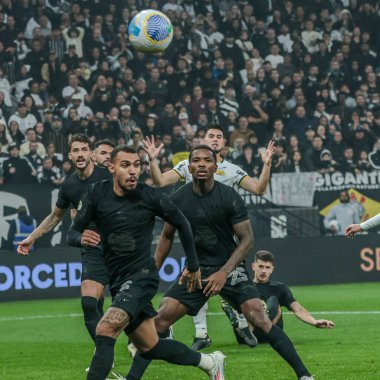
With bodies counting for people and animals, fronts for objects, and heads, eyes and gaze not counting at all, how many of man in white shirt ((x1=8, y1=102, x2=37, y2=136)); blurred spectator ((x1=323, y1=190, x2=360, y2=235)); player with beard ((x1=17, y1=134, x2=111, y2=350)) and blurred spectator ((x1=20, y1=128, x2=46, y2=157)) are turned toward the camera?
4

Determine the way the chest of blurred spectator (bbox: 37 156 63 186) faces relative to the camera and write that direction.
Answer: toward the camera

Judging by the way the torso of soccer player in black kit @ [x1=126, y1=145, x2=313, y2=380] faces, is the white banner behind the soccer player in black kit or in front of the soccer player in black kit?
behind

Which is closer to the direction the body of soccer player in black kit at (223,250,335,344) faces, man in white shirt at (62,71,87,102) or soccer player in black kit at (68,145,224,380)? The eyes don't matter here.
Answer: the soccer player in black kit

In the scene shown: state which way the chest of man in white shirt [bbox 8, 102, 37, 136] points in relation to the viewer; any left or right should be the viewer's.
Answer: facing the viewer

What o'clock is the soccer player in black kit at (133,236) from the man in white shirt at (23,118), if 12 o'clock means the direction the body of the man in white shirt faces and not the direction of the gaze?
The soccer player in black kit is roughly at 12 o'clock from the man in white shirt.

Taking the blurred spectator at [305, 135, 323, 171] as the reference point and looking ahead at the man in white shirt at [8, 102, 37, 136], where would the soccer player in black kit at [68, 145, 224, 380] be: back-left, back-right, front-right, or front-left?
front-left

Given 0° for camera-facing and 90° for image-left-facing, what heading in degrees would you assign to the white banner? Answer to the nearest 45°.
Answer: approximately 0°

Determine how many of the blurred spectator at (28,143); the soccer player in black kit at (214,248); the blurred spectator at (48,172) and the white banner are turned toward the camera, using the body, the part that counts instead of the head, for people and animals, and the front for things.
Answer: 4

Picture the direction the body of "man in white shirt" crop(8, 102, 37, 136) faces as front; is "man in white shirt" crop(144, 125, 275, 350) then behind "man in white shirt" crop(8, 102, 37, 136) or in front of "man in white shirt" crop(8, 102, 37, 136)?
in front

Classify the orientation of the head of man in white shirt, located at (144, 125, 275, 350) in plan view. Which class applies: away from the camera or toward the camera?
toward the camera

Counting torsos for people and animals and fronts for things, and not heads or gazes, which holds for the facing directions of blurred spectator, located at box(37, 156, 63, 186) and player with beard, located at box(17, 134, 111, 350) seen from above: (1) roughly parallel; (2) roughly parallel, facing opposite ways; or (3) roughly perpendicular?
roughly parallel

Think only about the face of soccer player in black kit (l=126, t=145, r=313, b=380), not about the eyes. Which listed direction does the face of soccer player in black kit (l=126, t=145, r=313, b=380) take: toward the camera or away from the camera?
toward the camera

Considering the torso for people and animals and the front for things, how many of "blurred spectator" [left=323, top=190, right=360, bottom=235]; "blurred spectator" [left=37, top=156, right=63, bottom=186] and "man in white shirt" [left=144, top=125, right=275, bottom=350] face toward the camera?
3
